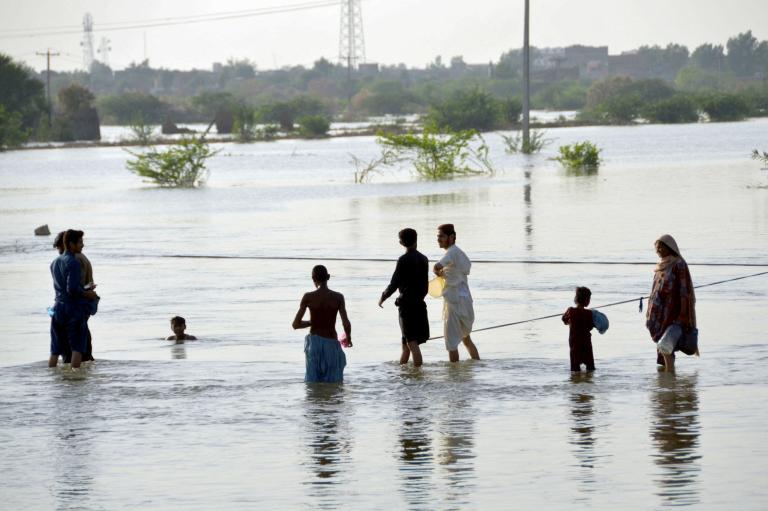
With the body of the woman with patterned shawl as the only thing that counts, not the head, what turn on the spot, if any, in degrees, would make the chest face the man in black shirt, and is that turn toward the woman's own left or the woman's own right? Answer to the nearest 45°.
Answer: approximately 45° to the woman's own right

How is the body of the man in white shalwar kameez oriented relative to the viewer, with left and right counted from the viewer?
facing to the left of the viewer

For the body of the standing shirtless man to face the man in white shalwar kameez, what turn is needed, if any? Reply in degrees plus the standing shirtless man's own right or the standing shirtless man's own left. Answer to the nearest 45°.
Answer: approximately 45° to the standing shirtless man's own right

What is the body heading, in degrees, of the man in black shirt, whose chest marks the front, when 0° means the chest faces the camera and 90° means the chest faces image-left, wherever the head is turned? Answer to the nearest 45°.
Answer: approximately 135°

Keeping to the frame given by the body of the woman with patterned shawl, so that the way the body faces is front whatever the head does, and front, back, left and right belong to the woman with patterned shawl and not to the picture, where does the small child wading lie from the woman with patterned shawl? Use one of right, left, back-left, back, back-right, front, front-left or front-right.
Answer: front-right

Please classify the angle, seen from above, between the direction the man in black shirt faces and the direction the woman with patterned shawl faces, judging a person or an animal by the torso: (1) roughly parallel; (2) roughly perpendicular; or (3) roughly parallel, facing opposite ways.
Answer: roughly perpendicular

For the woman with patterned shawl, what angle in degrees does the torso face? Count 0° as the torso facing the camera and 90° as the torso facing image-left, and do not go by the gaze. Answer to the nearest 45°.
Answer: approximately 45°
